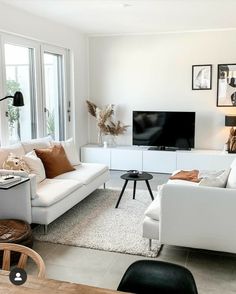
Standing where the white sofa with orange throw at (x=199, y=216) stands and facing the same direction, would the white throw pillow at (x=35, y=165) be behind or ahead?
ahead

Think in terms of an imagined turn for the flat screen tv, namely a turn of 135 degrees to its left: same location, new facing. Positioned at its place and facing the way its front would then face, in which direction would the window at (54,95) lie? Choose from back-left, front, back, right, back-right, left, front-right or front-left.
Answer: back-left

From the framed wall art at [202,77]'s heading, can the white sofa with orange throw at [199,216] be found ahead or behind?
ahead

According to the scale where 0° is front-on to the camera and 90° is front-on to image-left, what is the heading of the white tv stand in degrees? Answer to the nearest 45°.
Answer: approximately 0°

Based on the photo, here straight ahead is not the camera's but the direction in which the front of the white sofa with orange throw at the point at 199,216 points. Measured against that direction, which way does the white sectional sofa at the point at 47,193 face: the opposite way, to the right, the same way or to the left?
the opposite way

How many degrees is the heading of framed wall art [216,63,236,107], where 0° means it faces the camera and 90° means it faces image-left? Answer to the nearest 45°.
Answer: approximately 0°

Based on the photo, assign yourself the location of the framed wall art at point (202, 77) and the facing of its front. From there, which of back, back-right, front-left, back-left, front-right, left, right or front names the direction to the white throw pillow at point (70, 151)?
front-right

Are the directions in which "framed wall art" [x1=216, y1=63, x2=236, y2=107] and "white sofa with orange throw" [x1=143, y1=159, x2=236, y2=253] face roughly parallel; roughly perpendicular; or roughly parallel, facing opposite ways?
roughly perpendicular

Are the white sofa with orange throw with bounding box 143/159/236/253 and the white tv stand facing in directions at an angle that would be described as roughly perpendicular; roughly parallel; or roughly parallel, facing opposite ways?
roughly perpendicular

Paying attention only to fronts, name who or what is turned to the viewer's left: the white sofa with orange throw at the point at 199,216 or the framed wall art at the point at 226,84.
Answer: the white sofa with orange throw

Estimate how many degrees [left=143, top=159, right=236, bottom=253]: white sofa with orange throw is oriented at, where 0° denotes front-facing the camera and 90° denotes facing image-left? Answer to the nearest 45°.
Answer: approximately 90°
